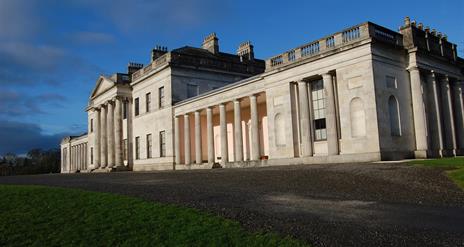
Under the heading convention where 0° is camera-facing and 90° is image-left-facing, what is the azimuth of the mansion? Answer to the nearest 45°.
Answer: approximately 45°
